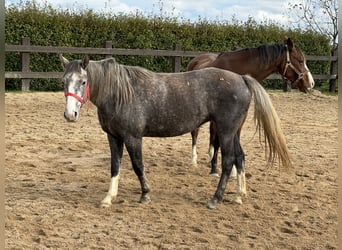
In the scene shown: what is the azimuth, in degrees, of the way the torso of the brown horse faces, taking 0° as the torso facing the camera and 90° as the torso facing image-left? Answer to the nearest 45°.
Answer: approximately 315°

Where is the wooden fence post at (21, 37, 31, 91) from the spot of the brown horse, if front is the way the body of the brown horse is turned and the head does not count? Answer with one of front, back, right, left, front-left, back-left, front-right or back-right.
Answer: back
